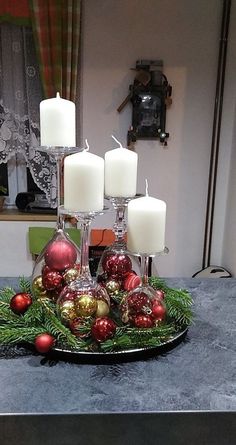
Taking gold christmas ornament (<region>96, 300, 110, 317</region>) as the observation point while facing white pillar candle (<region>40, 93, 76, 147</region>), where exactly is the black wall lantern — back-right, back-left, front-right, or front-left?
front-right

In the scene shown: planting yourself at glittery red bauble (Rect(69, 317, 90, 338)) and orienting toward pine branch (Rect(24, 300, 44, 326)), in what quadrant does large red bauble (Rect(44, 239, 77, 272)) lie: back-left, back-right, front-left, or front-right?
front-right

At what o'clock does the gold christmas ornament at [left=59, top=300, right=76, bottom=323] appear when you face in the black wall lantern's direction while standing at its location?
The gold christmas ornament is roughly at 12 o'clock from the black wall lantern.

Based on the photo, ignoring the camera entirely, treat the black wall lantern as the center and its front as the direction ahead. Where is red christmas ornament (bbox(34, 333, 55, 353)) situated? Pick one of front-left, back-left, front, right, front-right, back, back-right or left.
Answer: front

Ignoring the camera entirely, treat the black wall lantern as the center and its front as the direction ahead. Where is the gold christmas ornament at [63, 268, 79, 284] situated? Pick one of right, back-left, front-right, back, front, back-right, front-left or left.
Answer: front

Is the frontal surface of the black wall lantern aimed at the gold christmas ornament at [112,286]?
yes

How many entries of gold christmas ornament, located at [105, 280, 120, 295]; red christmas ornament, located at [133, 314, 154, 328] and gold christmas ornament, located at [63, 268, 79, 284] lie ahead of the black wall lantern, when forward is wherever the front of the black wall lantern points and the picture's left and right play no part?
3

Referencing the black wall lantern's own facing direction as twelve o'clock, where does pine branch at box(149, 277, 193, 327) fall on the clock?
The pine branch is roughly at 12 o'clock from the black wall lantern.

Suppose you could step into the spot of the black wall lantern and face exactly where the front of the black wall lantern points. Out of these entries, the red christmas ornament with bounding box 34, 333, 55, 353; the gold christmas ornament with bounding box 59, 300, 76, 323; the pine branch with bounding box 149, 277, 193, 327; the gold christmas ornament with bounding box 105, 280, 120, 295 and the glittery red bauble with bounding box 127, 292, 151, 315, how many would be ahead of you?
5

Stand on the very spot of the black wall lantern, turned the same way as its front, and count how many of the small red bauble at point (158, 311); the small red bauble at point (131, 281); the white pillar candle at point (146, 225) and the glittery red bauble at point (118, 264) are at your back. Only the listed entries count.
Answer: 0

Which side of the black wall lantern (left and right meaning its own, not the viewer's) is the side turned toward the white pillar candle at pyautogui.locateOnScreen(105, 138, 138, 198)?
front

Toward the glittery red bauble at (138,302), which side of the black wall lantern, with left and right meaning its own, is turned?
front

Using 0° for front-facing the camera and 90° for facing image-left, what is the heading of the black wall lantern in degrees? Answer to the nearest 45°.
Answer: approximately 0°

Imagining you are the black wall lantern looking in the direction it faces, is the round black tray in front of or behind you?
in front

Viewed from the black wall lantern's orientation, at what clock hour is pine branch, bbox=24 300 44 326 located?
The pine branch is roughly at 12 o'clock from the black wall lantern.

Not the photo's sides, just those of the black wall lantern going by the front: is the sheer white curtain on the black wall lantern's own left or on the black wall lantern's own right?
on the black wall lantern's own right

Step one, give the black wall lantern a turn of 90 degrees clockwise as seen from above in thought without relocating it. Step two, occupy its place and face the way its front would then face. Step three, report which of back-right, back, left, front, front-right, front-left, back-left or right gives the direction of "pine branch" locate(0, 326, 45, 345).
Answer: left

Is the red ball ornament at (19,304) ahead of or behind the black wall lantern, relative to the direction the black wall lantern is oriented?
ahead

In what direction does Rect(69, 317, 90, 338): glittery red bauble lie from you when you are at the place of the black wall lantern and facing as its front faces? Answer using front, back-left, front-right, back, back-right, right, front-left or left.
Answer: front

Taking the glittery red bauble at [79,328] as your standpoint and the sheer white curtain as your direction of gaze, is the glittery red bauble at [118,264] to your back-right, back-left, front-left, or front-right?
front-right

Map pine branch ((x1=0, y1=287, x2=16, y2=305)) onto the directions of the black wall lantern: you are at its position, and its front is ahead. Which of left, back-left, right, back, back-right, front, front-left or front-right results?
front
